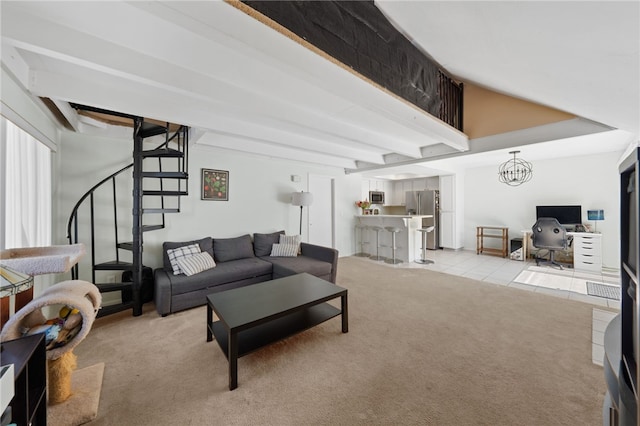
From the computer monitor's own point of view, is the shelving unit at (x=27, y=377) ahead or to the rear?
ahead

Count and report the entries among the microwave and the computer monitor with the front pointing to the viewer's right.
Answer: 0

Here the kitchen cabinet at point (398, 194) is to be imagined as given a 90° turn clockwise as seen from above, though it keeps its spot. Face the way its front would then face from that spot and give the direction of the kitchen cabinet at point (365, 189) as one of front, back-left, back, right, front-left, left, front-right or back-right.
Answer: front-left

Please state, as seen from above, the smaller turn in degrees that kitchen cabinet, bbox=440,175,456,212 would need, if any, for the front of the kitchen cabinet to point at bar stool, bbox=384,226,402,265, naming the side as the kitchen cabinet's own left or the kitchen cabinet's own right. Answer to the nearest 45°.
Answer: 0° — it already faces it

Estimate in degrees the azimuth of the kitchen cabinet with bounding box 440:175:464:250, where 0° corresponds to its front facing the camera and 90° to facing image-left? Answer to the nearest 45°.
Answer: approximately 45°

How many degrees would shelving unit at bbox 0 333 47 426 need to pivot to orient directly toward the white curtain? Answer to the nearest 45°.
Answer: approximately 90° to its left

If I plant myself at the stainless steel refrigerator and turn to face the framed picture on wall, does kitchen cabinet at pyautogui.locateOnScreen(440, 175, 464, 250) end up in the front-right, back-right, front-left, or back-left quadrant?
back-left

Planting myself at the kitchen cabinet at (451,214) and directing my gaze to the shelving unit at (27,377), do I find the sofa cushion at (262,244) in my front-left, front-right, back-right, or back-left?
front-right

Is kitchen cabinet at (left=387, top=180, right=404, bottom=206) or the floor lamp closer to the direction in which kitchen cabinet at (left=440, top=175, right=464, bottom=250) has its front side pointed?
the floor lamp

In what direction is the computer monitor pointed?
toward the camera

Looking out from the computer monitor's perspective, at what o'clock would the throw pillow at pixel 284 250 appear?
The throw pillow is roughly at 1 o'clock from the computer monitor.

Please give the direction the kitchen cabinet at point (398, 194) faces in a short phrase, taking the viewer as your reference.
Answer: facing the viewer

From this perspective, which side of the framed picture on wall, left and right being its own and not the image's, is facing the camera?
front

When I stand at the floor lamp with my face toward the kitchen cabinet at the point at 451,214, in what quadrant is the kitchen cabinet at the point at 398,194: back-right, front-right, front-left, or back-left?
front-left

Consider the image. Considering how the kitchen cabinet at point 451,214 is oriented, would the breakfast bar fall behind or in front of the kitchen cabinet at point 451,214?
in front
